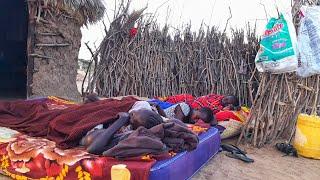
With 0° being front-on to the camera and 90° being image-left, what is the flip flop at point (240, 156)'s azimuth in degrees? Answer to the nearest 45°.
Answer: approximately 315°

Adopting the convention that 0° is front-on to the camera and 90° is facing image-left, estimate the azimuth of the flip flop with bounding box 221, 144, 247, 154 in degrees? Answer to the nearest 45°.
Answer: approximately 315°

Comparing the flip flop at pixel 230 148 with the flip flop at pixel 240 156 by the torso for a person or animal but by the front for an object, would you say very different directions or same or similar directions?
same or similar directions

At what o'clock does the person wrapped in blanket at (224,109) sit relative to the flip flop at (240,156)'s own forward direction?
The person wrapped in blanket is roughly at 7 o'clock from the flip flop.
